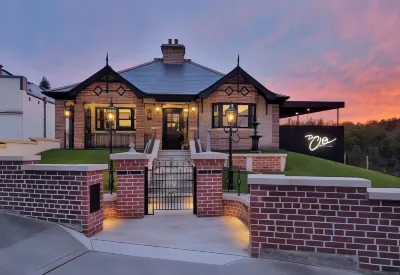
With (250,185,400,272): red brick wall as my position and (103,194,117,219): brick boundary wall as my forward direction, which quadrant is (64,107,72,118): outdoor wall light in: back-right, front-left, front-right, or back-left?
front-right

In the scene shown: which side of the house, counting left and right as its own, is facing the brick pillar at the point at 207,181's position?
front

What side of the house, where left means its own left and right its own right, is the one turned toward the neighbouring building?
right

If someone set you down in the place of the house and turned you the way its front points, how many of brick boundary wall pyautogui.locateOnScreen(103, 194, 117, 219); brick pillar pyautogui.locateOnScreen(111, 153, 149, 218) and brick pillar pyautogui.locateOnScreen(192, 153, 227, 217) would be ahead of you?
3

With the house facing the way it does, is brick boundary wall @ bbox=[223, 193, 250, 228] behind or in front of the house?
in front

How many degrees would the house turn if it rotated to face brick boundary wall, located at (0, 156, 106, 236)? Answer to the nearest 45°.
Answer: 0° — it already faces it

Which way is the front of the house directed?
toward the camera

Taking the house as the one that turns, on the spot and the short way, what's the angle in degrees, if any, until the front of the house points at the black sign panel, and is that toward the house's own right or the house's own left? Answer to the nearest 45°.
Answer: approximately 90° to the house's own left

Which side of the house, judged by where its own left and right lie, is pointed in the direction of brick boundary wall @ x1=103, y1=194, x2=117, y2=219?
front

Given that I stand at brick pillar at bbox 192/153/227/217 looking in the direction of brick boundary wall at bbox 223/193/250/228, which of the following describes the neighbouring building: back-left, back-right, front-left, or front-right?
back-left

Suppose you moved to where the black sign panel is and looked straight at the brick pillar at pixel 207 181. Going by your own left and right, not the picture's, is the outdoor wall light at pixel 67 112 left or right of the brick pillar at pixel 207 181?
right

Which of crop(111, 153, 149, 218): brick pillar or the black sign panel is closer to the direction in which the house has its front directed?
the brick pillar

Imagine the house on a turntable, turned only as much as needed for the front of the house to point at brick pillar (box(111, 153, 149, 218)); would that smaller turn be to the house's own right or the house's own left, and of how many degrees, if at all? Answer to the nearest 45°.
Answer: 0° — it already faces it
